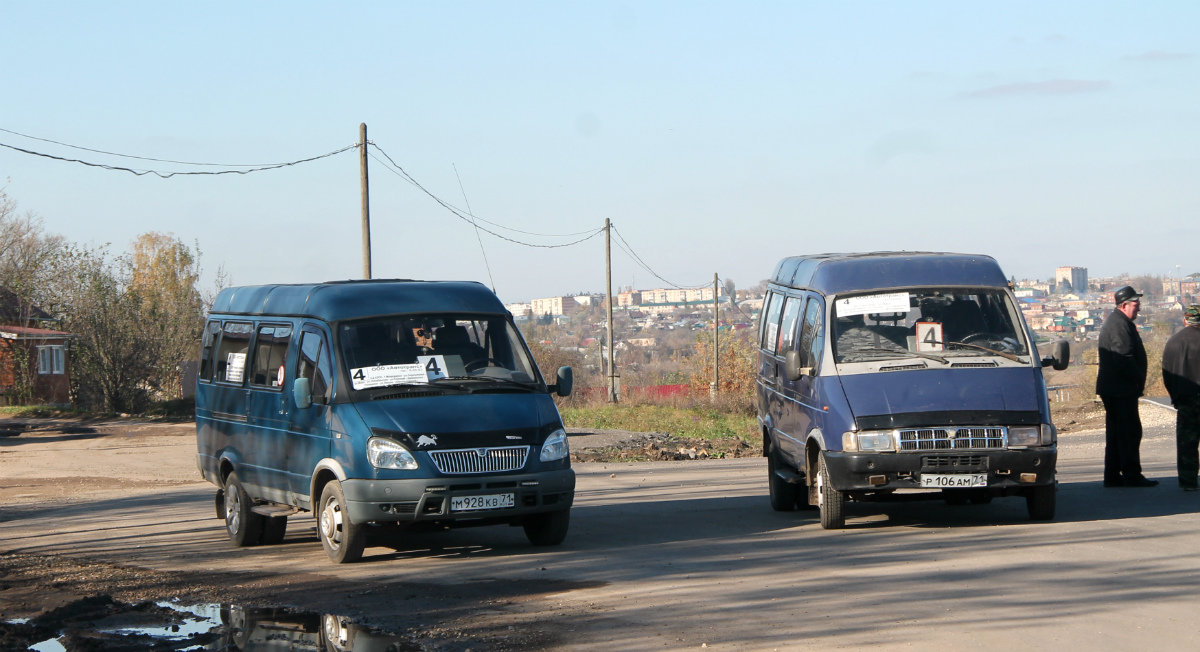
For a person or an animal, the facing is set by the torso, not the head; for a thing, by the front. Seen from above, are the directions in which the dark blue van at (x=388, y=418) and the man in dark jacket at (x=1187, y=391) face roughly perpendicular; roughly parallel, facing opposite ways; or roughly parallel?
roughly parallel, facing opposite ways

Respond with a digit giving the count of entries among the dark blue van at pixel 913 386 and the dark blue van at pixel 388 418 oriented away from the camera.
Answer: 0

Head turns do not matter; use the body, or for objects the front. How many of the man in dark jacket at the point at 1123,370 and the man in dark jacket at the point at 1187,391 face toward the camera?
0

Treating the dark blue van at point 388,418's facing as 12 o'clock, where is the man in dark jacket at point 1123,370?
The man in dark jacket is roughly at 10 o'clock from the dark blue van.

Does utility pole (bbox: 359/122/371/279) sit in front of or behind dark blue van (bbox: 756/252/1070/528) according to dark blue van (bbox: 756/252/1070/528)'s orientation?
behind

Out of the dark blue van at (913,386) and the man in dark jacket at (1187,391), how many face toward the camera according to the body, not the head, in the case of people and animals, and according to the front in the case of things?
1

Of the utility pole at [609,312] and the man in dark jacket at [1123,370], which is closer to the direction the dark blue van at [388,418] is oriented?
the man in dark jacket

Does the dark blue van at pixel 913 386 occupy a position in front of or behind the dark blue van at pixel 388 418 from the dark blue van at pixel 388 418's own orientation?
in front
